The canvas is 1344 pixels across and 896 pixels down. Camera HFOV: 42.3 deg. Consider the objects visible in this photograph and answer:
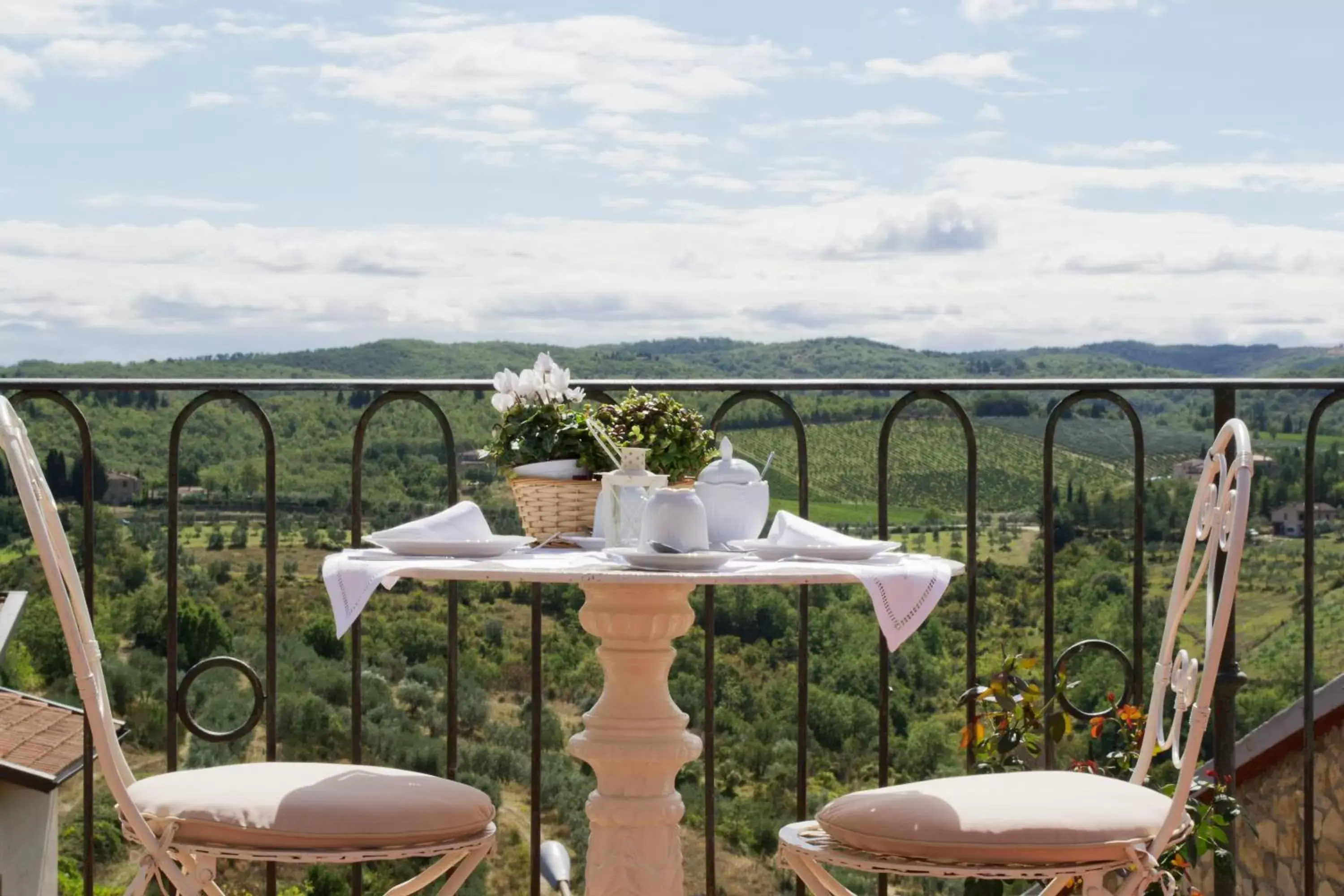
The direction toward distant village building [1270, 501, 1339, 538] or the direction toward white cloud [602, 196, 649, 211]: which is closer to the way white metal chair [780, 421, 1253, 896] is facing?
the white cloud

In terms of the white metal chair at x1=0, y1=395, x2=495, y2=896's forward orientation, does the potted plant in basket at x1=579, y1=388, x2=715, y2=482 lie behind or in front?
in front

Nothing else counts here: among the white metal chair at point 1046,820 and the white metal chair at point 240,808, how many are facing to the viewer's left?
1

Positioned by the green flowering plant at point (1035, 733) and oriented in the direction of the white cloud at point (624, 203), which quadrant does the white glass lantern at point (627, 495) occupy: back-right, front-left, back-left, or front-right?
back-left

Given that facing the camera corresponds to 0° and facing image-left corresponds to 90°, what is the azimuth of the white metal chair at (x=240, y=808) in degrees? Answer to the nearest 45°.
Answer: approximately 270°

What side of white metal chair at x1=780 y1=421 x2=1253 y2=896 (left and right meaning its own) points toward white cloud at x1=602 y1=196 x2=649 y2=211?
right

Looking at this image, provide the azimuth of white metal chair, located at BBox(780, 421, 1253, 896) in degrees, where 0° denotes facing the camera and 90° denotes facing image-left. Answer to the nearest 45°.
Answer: approximately 90°

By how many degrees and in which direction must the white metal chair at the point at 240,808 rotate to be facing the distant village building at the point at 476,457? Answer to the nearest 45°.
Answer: approximately 45° to its left

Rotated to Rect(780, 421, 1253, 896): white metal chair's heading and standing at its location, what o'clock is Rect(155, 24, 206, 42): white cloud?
The white cloud is roughly at 2 o'clock from the white metal chair.

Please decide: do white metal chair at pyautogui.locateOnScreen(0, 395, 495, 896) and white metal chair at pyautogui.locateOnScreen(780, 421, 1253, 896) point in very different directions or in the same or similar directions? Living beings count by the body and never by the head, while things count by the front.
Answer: very different directions

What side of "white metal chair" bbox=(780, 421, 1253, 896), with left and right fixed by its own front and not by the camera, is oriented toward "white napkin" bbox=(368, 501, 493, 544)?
front

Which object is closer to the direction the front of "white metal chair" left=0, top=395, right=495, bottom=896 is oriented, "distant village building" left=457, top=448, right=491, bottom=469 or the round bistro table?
the round bistro table

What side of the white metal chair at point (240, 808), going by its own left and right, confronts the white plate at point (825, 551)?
front
